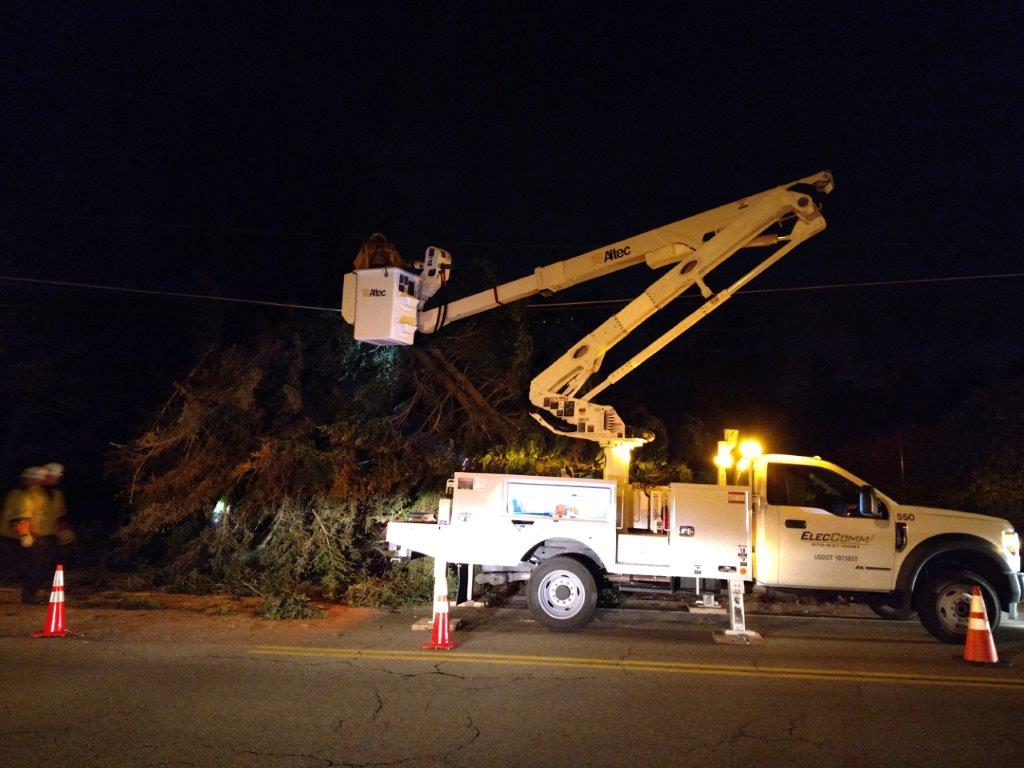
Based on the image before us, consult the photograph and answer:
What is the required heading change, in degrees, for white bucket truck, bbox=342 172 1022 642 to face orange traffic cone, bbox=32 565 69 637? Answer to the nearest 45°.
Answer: approximately 180°

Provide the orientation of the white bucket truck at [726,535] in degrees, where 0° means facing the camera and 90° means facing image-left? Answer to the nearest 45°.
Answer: approximately 270°

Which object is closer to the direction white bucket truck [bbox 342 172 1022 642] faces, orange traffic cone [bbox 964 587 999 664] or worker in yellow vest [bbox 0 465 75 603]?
the orange traffic cone

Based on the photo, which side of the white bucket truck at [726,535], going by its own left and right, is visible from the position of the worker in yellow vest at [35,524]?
back

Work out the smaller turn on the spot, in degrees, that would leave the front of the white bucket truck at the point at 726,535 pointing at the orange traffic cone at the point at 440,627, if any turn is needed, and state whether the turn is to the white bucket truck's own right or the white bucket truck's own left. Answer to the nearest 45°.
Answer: approximately 135° to the white bucket truck's own right

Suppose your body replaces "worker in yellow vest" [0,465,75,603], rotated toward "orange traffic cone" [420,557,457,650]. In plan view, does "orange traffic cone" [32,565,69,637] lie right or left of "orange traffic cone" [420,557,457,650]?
right
